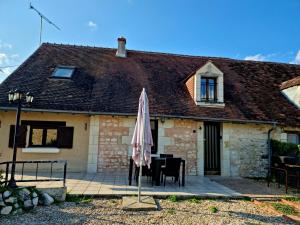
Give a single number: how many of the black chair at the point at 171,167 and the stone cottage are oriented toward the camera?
1

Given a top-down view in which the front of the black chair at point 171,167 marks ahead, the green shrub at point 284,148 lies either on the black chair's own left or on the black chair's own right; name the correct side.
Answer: on the black chair's own right

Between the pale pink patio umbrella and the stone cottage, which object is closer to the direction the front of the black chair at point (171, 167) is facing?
the stone cottage

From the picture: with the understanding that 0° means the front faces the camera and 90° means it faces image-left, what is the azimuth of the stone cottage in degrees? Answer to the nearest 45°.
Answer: approximately 0°

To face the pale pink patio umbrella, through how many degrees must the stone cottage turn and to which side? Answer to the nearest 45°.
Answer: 0° — it already faces it

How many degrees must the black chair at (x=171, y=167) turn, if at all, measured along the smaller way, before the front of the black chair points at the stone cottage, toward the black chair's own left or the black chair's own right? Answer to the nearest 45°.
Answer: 0° — it already faces it

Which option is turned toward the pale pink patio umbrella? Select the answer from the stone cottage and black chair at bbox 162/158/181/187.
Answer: the stone cottage

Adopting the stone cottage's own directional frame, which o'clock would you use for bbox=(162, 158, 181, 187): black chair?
The black chair is roughly at 11 o'clock from the stone cottage.

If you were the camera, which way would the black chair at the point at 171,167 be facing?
facing away from the viewer and to the left of the viewer
